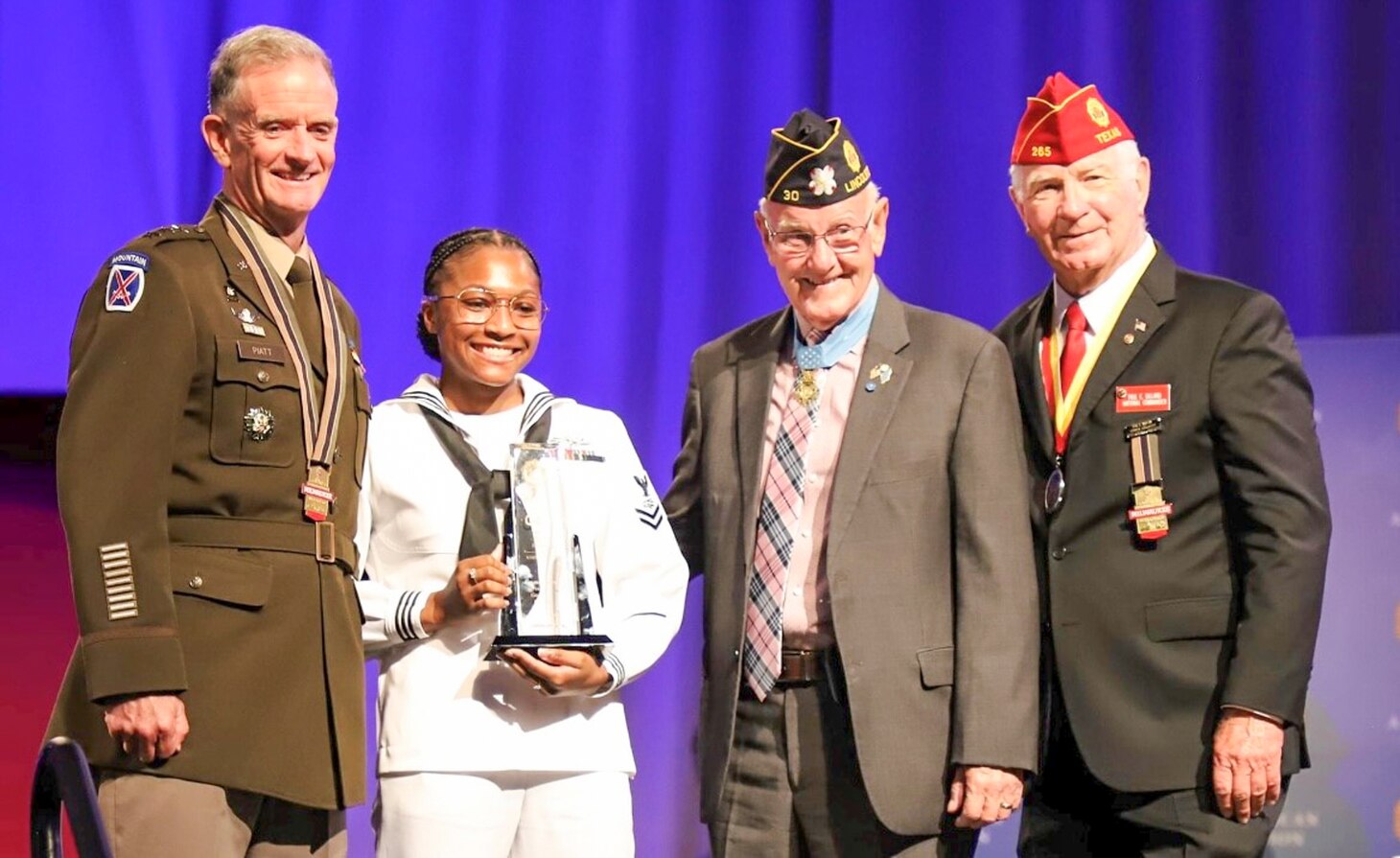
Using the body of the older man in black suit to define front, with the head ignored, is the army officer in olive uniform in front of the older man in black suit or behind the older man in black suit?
in front

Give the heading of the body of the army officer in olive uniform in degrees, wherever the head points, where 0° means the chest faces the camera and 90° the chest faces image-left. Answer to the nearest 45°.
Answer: approximately 315°

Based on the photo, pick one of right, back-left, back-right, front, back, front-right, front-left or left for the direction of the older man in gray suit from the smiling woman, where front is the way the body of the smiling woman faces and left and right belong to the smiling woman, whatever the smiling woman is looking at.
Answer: left

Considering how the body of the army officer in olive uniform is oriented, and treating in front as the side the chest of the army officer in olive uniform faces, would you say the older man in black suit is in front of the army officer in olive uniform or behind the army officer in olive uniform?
in front

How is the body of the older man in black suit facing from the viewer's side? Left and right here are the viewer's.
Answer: facing the viewer and to the left of the viewer

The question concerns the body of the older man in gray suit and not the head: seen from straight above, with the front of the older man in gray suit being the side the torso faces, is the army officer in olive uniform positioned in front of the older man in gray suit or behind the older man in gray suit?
in front

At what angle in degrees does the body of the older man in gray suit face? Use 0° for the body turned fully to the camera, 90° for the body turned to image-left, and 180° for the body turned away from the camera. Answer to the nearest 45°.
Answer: approximately 45°

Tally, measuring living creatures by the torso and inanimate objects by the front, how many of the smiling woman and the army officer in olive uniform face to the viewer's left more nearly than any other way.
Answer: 0

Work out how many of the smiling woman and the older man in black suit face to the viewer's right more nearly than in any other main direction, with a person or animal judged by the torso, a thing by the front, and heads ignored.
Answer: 0

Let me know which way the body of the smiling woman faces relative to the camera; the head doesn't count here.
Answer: toward the camera

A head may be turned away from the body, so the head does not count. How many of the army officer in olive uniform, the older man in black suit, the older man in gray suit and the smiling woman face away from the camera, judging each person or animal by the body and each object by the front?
0

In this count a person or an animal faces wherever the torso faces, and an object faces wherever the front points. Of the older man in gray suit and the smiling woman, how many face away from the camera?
0

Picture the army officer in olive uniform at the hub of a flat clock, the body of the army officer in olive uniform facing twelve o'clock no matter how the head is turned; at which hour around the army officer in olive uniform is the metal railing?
The metal railing is roughly at 2 o'clock from the army officer in olive uniform.

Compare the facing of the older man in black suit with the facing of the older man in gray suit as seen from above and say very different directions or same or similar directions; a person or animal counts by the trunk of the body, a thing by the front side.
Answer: same or similar directions
